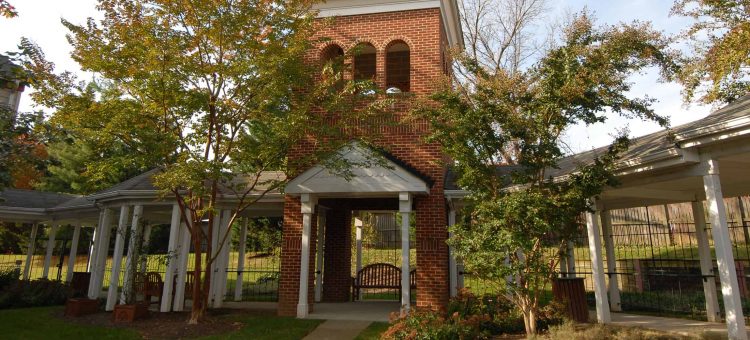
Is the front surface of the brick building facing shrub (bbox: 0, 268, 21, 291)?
no

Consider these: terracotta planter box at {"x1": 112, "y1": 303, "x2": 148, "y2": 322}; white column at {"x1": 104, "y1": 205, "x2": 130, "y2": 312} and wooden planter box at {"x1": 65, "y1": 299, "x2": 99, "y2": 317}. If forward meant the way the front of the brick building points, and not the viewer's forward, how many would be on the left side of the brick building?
0

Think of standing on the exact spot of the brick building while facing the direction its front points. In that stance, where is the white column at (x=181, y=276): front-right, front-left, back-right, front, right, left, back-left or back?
right

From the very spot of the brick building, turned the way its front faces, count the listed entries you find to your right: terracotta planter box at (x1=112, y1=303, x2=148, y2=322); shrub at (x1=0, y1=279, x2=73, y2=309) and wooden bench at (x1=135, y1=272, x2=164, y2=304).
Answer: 3

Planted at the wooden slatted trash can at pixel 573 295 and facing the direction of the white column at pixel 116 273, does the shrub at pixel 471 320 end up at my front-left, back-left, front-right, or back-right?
front-left

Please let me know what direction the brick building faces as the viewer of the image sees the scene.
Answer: facing the viewer

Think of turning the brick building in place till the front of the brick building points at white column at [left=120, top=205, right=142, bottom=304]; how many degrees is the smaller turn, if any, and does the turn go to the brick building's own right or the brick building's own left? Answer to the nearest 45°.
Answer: approximately 90° to the brick building's own right

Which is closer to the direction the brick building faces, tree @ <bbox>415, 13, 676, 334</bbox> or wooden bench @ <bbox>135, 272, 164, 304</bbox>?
the tree

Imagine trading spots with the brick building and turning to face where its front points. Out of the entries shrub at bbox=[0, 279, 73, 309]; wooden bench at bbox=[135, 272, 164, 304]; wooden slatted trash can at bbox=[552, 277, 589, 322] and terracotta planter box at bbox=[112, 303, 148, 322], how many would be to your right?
3

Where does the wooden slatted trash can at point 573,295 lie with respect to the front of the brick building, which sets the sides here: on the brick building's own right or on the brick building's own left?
on the brick building's own left

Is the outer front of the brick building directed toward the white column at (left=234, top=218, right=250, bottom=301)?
no

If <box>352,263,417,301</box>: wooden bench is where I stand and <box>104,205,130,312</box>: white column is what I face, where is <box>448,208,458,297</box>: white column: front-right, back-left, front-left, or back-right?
back-left

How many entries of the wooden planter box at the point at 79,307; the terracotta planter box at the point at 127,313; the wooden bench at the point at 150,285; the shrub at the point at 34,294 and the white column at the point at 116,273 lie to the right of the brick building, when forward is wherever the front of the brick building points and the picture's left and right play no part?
5

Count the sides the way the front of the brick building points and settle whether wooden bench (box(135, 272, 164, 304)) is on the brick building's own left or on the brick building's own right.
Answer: on the brick building's own right

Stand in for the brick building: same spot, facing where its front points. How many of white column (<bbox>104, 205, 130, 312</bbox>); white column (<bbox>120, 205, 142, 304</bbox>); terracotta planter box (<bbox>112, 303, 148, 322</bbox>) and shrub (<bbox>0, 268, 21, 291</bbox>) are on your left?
0

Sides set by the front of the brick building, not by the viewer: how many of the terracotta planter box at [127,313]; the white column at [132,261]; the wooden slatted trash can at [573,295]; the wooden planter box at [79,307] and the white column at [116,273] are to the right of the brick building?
4
